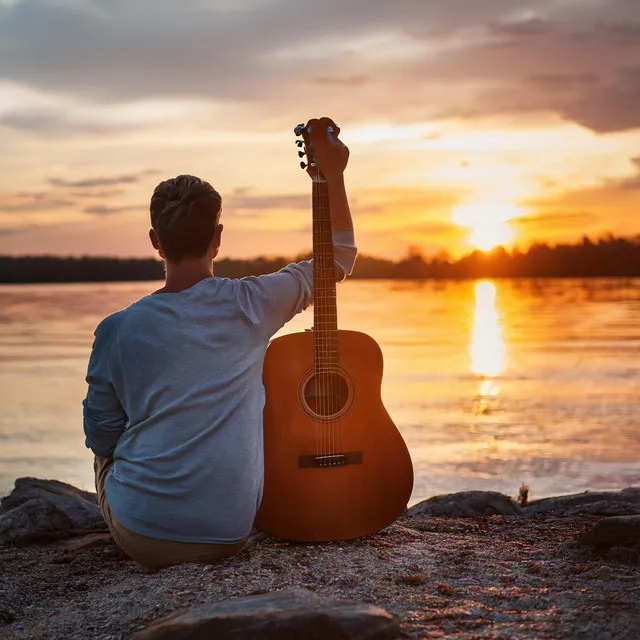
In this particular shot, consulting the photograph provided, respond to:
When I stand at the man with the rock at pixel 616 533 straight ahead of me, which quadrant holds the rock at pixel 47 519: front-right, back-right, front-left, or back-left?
back-left

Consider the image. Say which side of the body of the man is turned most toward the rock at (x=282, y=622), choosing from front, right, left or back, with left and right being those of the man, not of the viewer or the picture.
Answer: back

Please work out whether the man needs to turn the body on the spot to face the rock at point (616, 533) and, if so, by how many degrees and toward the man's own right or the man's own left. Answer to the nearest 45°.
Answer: approximately 90° to the man's own right

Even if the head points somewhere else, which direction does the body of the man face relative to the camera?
away from the camera

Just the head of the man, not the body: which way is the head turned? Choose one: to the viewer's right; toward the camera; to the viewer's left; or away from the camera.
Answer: away from the camera

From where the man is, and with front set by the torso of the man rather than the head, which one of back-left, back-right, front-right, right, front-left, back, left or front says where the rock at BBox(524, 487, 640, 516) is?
front-right
